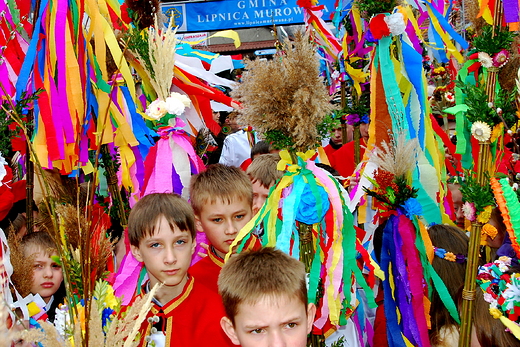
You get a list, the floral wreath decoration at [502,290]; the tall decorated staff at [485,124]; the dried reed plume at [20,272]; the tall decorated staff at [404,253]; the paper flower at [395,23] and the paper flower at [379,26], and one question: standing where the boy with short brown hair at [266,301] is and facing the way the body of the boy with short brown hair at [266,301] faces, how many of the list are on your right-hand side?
1

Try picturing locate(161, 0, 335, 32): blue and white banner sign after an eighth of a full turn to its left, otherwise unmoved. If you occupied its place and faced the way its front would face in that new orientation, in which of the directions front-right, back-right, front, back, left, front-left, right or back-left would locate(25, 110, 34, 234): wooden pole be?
front-right

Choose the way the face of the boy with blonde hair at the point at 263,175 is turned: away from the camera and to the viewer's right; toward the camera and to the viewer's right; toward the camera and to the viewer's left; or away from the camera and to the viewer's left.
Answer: toward the camera and to the viewer's left

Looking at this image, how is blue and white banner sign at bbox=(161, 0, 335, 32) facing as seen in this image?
toward the camera

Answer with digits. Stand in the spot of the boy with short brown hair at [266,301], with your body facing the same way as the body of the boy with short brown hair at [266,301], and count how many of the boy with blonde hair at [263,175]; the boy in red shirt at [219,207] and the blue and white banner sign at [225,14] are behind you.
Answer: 3

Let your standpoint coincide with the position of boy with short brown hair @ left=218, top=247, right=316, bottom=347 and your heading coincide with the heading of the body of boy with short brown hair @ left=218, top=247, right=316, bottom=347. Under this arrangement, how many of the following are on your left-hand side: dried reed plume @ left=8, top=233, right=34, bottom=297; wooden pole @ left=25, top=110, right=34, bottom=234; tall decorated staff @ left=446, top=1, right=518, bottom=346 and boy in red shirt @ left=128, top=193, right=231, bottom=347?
1

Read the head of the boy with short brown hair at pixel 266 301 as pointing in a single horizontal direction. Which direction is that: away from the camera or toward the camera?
toward the camera

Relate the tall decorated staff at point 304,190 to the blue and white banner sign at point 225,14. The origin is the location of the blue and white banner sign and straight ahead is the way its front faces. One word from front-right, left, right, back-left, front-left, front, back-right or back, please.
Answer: front

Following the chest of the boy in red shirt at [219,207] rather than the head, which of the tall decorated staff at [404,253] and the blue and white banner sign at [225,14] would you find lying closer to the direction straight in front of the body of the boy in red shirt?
the tall decorated staff

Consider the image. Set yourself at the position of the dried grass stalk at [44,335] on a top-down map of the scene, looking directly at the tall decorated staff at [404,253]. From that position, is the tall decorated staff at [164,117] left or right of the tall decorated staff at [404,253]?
left

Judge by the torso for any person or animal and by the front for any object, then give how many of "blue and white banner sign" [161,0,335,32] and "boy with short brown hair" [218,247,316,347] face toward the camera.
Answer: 2

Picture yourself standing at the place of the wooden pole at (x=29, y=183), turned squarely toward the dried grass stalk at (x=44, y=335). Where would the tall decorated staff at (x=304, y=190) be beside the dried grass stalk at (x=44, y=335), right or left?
left

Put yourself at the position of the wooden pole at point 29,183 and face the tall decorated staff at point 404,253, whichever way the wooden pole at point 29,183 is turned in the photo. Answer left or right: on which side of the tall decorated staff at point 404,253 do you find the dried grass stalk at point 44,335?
right

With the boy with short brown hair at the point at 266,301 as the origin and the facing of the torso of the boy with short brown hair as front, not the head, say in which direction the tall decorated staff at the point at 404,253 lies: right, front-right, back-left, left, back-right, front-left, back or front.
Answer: back-left

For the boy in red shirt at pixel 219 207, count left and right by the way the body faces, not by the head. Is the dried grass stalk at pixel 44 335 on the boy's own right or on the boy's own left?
on the boy's own right

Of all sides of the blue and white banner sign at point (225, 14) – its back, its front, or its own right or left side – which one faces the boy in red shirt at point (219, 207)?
front

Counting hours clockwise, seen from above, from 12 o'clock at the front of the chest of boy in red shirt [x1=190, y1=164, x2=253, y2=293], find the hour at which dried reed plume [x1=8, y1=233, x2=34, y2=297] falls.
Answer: The dried reed plume is roughly at 3 o'clock from the boy in red shirt.

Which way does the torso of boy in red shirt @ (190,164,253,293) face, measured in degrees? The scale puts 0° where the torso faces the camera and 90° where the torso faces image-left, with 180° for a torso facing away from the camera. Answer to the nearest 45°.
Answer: approximately 315°
